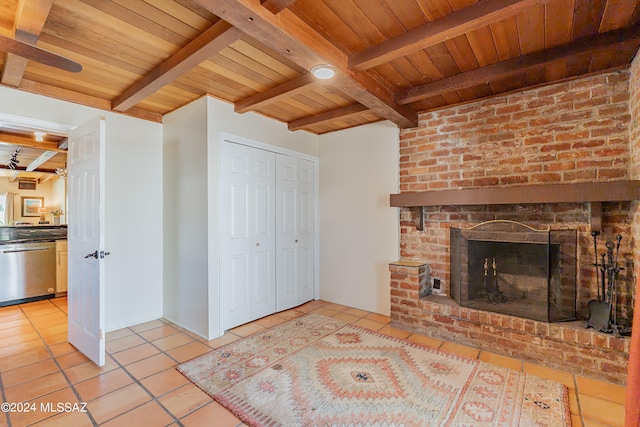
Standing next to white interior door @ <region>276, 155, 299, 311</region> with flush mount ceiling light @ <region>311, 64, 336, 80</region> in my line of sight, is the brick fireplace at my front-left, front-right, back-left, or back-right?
front-left

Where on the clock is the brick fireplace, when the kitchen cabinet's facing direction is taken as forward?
The brick fireplace is roughly at 11 o'clock from the kitchen cabinet.

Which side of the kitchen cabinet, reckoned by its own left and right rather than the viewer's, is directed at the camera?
front

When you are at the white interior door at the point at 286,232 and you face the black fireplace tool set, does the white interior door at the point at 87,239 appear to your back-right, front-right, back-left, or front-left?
back-right

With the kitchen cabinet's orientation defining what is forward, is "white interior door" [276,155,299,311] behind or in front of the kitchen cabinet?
in front

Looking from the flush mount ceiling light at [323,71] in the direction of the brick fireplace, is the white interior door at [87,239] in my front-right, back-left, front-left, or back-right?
back-left

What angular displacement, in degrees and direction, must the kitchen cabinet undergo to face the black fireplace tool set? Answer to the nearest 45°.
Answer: approximately 45° to its left

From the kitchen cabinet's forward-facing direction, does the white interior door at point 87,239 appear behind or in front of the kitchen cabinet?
in front
